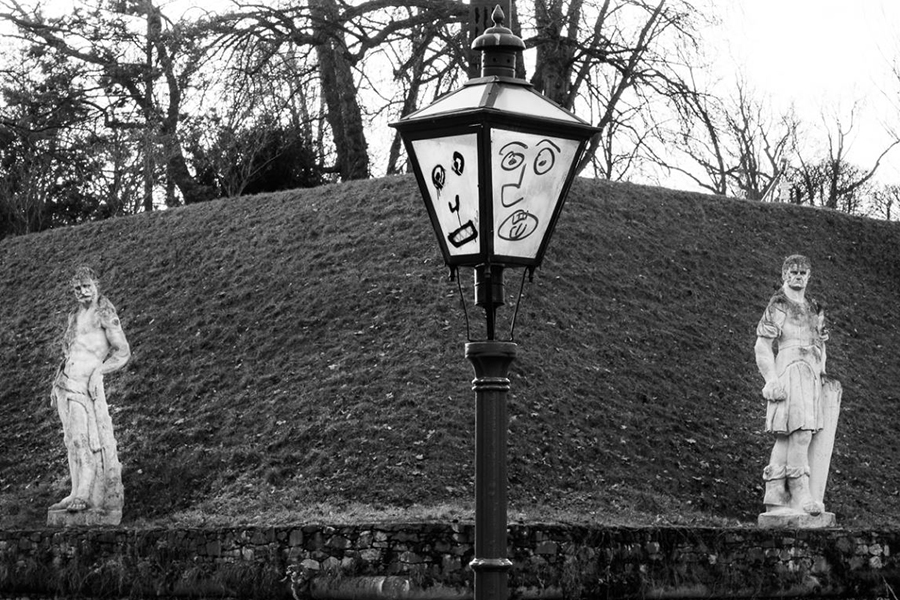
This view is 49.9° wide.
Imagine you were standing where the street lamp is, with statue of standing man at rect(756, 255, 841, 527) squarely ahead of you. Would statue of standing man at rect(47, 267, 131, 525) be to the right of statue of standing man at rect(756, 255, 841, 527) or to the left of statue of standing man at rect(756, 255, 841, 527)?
left

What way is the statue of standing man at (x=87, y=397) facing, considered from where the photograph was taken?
facing the viewer and to the left of the viewer

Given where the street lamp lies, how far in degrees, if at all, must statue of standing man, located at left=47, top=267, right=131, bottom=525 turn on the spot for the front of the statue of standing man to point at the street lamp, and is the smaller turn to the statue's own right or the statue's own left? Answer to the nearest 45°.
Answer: approximately 45° to the statue's own left

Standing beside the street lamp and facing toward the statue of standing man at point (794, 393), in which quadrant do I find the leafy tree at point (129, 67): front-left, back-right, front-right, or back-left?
front-left

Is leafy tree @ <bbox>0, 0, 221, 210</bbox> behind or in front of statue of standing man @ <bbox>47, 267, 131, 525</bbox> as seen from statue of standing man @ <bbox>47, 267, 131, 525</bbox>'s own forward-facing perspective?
behind

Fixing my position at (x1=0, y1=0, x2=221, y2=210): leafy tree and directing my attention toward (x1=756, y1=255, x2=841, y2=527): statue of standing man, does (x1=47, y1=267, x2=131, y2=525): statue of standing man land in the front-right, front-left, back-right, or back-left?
front-right
